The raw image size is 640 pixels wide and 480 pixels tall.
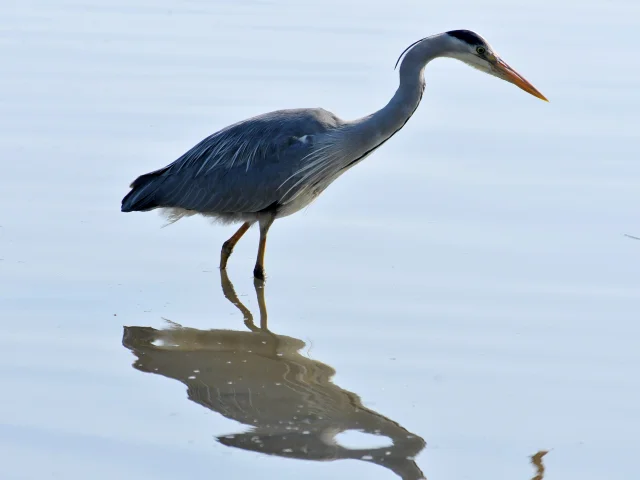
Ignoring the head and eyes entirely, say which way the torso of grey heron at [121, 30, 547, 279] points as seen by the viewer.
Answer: to the viewer's right
